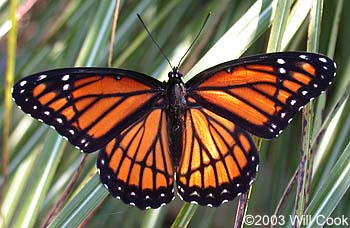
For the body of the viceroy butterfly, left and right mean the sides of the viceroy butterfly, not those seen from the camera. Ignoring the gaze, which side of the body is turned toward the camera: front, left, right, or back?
back
